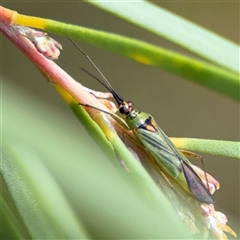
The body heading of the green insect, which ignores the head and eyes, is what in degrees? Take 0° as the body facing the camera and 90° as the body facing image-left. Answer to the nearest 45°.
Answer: approximately 135°
